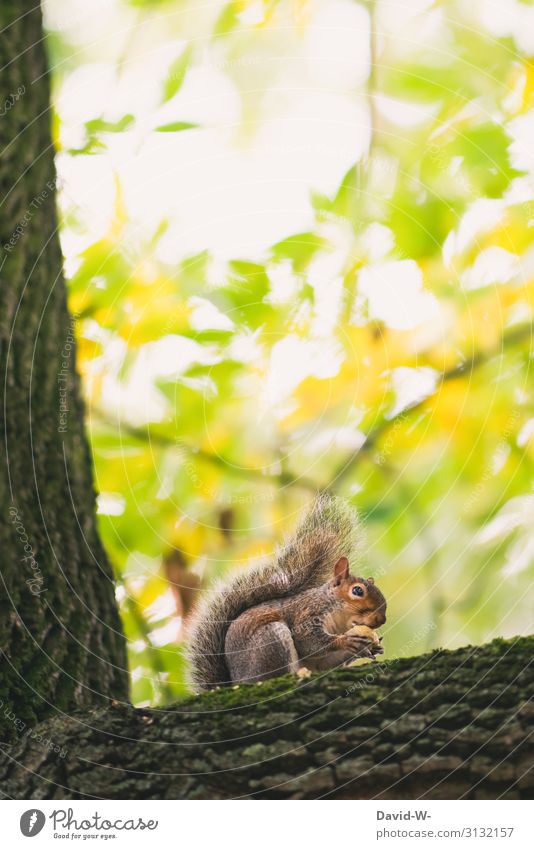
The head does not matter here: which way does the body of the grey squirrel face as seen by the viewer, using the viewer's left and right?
facing to the right of the viewer
